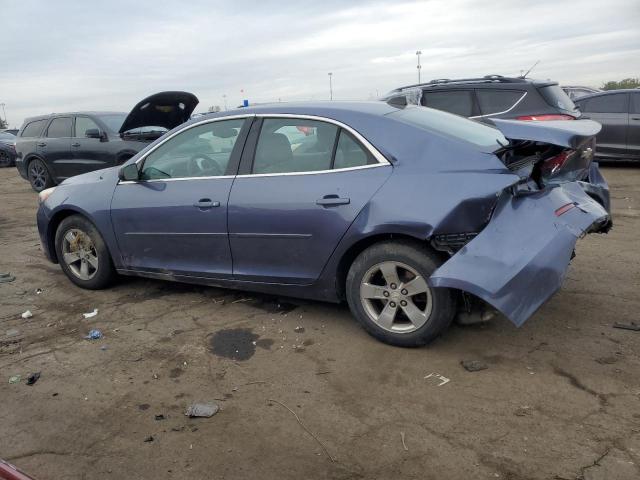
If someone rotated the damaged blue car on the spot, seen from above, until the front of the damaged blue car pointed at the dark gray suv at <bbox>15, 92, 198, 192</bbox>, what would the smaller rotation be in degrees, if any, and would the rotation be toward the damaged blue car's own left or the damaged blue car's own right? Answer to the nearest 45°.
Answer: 0° — it already faces it

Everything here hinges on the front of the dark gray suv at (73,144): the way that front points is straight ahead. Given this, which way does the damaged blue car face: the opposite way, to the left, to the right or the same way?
the opposite way

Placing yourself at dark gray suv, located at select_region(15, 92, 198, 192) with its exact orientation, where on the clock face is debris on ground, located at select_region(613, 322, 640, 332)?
The debris on ground is roughly at 1 o'clock from the dark gray suv.

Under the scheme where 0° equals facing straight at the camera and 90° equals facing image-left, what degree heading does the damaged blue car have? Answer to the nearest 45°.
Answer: approximately 135°

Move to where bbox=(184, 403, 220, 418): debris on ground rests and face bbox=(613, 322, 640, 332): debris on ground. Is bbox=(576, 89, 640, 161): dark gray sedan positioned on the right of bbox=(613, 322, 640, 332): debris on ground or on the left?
left

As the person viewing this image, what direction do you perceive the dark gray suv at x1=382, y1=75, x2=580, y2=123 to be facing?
facing away from the viewer and to the left of the viewer

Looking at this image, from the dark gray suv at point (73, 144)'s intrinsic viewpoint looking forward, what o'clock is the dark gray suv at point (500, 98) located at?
the dark gray suv at point (500, 98) is roughly at 12 o'clock from the dark gray suv at point (73, 144).

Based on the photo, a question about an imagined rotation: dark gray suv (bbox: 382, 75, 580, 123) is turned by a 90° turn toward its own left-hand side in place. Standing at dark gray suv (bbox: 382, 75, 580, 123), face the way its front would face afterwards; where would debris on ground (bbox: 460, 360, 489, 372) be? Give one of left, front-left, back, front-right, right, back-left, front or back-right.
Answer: front-left

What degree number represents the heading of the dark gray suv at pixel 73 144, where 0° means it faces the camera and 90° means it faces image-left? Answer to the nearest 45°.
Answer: approximately 315°

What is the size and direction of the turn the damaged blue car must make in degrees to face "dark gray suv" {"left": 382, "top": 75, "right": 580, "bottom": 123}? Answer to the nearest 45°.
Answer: approximately 90° to its right
